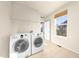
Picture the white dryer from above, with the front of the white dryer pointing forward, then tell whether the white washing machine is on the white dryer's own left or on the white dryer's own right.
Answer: on the white dryer's own right

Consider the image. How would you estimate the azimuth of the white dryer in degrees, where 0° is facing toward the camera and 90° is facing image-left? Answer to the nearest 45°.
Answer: approximately 315°
